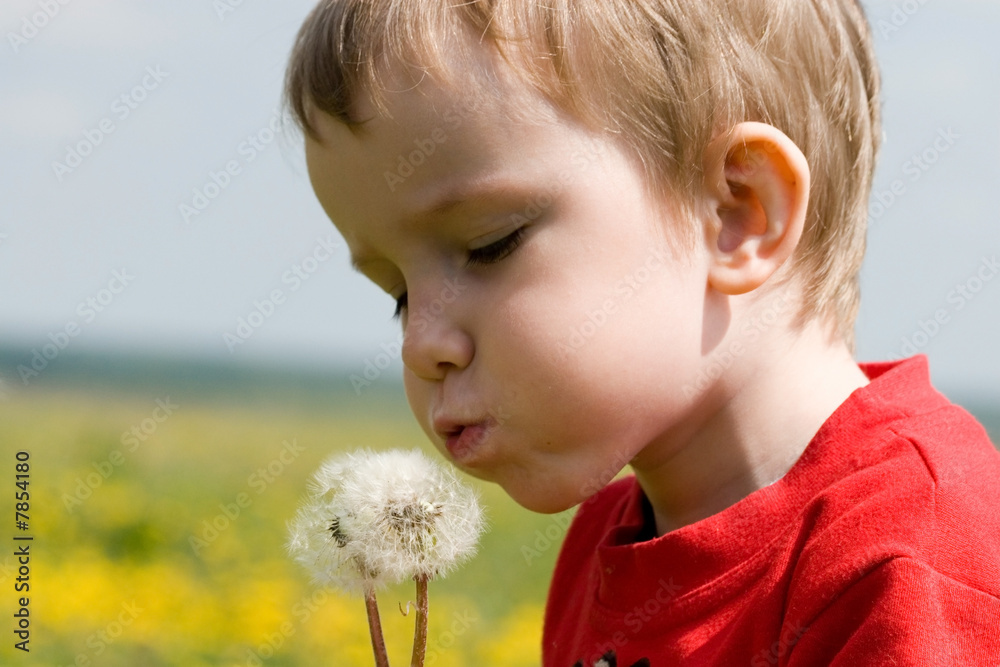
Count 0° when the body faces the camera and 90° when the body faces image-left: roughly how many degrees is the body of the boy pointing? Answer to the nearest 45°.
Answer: approximately 45°

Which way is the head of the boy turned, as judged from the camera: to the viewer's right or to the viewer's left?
to the viewer's left
